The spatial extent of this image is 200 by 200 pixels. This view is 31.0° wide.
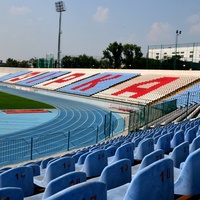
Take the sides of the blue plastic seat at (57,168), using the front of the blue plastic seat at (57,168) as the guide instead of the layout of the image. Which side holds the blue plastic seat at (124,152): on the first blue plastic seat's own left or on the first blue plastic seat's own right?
on the first blue plastic seat's own right

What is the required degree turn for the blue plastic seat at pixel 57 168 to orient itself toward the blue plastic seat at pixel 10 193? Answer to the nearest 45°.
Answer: approximately 135° to its left

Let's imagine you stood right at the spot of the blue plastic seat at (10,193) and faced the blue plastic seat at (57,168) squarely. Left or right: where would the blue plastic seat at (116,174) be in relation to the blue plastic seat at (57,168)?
right

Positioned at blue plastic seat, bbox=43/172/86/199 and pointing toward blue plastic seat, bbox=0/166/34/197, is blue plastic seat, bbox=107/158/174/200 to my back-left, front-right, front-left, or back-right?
back-right

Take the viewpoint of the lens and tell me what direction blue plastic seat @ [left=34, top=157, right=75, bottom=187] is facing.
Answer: facing away from the viewer and to the left of the viewer

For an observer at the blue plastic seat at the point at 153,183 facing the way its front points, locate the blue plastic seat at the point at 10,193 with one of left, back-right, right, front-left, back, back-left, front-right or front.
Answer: front-left

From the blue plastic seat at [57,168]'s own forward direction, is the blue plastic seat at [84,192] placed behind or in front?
behind

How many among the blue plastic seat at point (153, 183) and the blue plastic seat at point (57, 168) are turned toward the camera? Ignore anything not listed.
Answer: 0

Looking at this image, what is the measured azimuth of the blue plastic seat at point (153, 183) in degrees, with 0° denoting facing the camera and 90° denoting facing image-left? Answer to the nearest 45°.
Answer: approximately 135°
